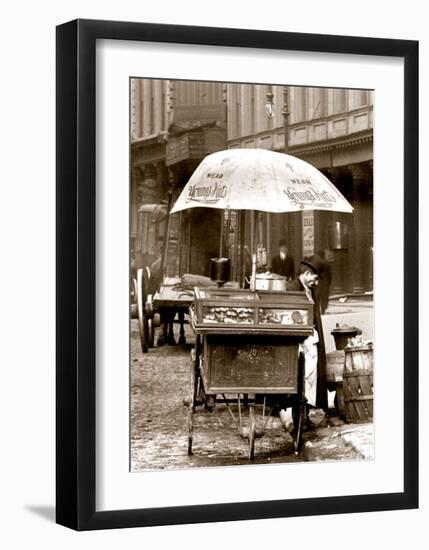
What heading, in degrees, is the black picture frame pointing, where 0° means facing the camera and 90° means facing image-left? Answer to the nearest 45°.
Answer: approximately 315°
